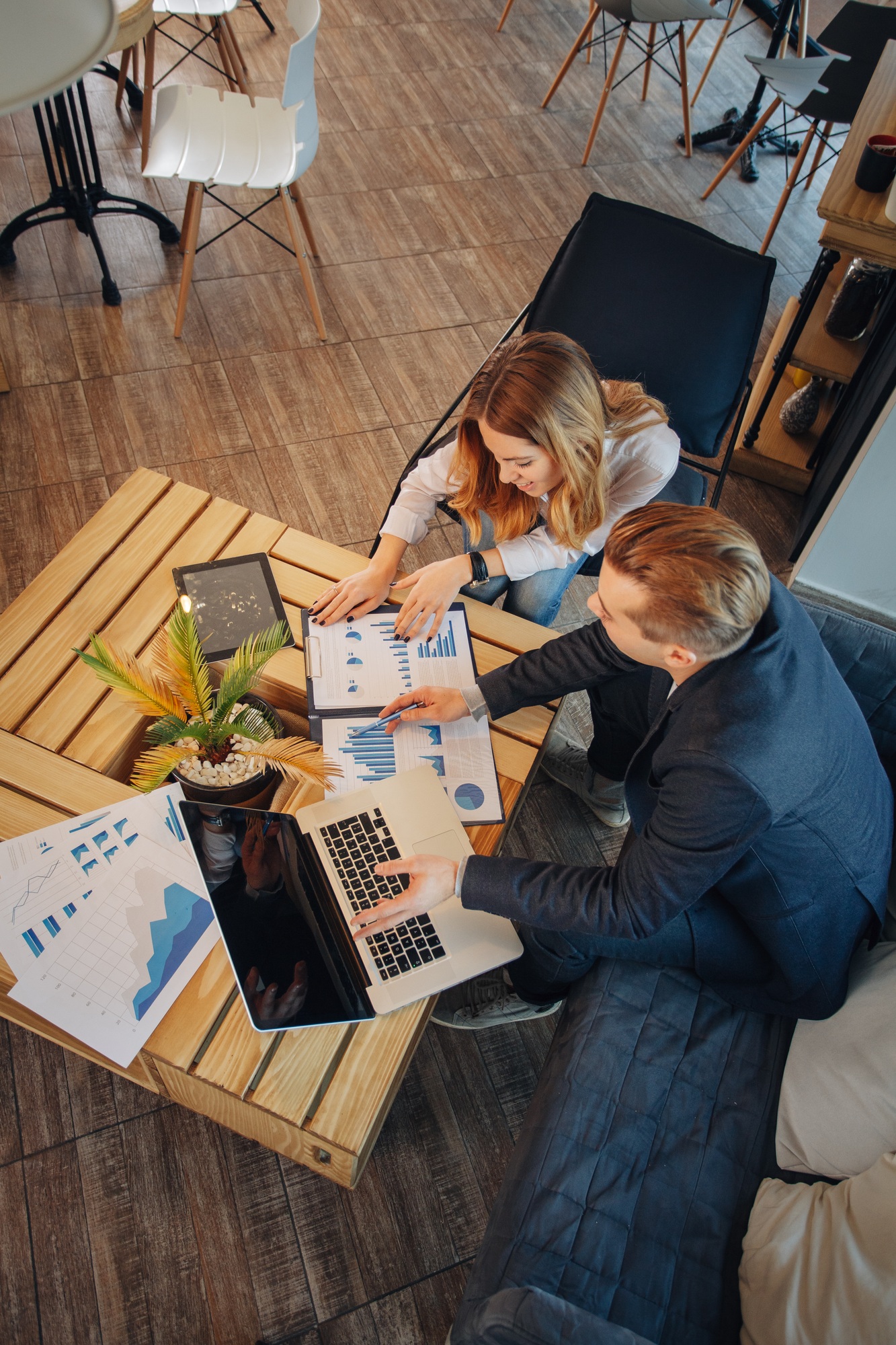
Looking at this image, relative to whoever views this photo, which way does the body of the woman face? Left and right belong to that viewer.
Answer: facing the viewer and to the left of the viewer

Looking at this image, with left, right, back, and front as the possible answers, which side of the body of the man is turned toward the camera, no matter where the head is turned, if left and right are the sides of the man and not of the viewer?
left

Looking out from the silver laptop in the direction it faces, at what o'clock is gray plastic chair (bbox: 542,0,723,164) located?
The gray plastic chair is roughly at 9 o'clock from the silver laptop.

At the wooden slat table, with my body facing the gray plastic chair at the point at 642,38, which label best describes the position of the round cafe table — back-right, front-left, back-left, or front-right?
front-left

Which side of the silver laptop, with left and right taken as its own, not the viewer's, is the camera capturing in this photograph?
right

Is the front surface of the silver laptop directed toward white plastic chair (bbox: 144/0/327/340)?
no

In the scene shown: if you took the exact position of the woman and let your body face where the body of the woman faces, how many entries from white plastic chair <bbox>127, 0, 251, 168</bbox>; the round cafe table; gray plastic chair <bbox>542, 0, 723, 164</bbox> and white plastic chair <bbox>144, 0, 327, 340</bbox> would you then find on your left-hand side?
0

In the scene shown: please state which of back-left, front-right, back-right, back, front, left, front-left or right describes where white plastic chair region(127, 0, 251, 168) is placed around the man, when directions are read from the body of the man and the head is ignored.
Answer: front-right

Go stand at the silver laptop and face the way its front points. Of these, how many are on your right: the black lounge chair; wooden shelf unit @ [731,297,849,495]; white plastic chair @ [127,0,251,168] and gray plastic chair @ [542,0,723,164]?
0
